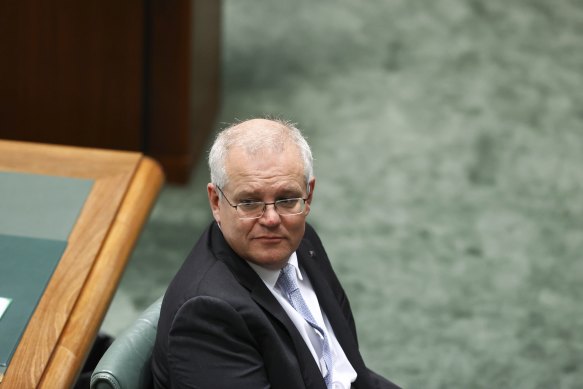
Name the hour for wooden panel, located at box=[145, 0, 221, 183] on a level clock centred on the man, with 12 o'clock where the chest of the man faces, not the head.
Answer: The wooden panel is roughly at 7 o'clock from the man.

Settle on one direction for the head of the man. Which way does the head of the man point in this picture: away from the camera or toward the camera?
toward the camera

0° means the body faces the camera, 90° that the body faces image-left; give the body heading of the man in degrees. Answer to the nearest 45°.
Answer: approximately 315°
